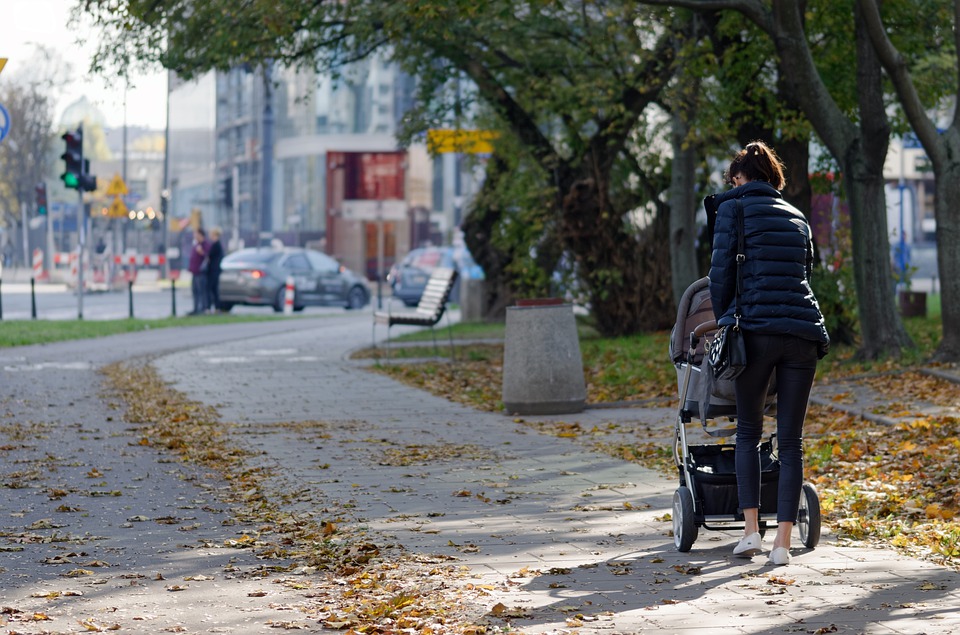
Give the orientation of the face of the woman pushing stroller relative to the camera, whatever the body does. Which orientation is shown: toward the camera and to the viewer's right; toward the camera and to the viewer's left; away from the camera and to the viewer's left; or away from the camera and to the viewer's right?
away from the camera and to the viewer's left

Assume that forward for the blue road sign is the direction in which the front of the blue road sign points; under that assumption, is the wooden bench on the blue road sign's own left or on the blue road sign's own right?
on the blue road sign's own left

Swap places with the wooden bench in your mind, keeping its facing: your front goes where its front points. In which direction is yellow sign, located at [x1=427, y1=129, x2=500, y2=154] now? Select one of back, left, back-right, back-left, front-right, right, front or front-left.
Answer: right

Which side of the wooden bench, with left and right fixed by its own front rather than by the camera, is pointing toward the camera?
left

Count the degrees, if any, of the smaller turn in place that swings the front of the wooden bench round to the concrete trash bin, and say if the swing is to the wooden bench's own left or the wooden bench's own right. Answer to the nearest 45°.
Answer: approximately 90° to the wooden bench's own left

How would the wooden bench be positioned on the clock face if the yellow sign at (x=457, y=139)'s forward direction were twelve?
The wooden bench is roughly at 12 o'clock from the yellow sign.
